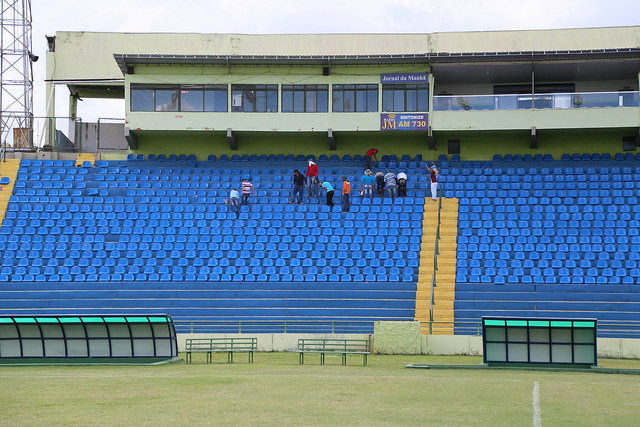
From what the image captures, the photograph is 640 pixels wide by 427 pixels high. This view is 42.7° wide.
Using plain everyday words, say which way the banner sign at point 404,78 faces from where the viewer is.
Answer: facing the viewer

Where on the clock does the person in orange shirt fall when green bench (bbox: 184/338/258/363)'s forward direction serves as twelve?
The person in orange shirt is roughly at 7 o'clock from the green bench.

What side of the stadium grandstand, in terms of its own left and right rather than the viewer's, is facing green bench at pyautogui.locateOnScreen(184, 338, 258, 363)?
front

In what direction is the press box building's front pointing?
toward the camera

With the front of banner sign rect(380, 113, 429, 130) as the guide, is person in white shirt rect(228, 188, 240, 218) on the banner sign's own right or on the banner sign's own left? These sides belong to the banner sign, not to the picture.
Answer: on the banner sign's own right

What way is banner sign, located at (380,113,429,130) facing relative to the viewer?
toward the camera

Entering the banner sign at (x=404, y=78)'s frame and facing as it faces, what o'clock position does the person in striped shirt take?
The person in striped shirt is roughly at 2 o'clock from the banner sign.

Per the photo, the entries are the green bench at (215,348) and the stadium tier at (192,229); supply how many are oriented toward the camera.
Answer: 2
